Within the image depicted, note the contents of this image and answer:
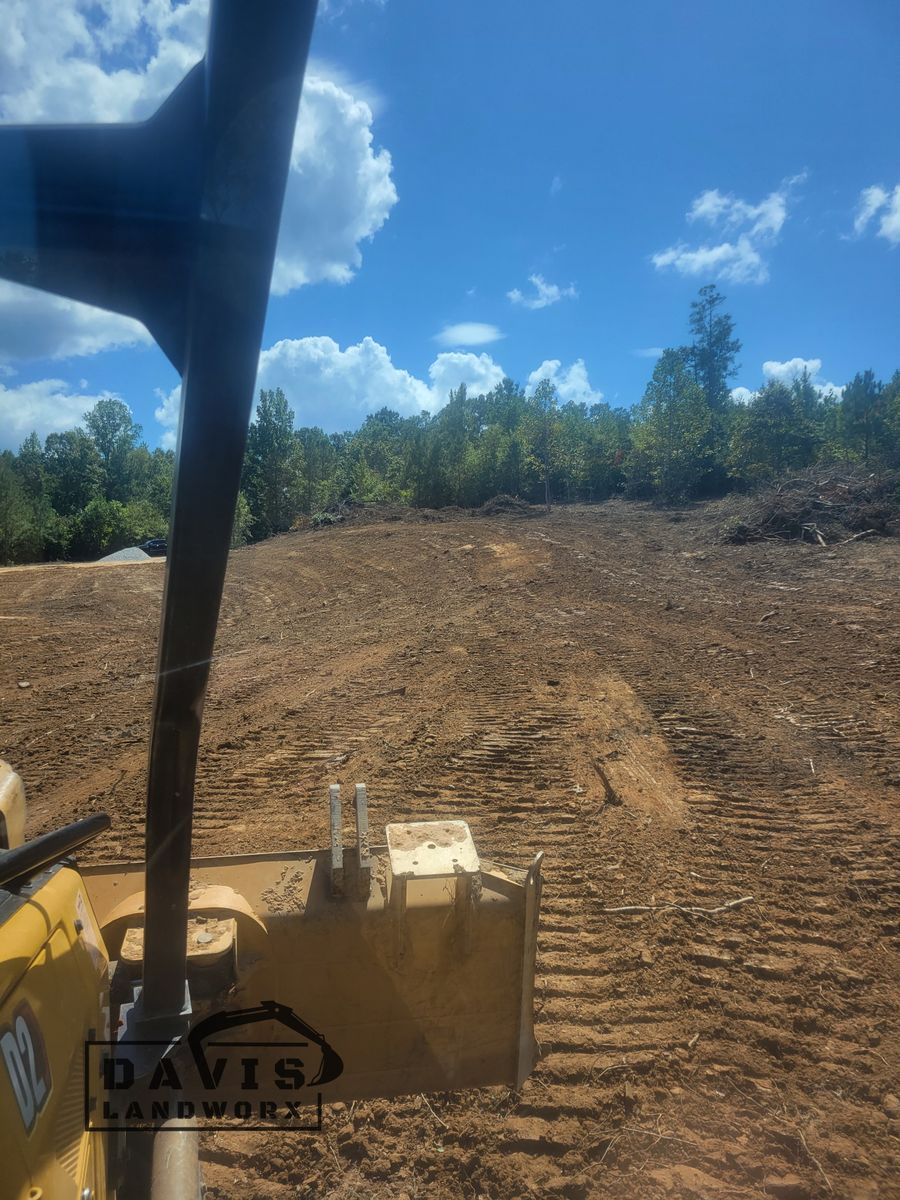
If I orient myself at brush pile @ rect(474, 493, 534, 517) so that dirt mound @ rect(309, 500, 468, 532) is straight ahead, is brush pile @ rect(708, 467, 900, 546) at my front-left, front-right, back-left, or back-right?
front-left

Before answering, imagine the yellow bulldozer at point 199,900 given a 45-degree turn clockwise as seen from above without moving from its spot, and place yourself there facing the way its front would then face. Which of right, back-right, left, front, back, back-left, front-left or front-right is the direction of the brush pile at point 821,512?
front

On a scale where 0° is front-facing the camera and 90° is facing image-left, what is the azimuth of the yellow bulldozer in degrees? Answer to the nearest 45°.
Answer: approximately 180°

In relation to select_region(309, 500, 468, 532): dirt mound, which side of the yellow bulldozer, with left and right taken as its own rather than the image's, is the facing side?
front

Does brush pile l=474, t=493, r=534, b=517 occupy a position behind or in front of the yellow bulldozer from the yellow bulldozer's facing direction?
in front
